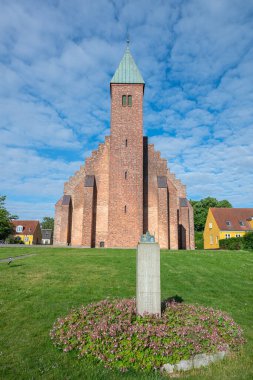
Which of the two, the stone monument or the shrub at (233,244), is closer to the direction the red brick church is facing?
the stone monument

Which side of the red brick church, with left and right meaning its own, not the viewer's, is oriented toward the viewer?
front

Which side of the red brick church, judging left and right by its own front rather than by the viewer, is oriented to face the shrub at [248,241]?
left

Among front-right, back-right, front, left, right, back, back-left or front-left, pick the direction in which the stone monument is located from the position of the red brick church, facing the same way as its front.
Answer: front

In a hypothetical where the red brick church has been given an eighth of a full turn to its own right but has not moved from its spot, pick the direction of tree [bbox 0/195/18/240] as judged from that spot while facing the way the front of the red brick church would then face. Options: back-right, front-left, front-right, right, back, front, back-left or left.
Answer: right

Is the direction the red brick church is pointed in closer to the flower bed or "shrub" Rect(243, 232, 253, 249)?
the flower bed

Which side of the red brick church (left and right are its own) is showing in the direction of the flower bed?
front
